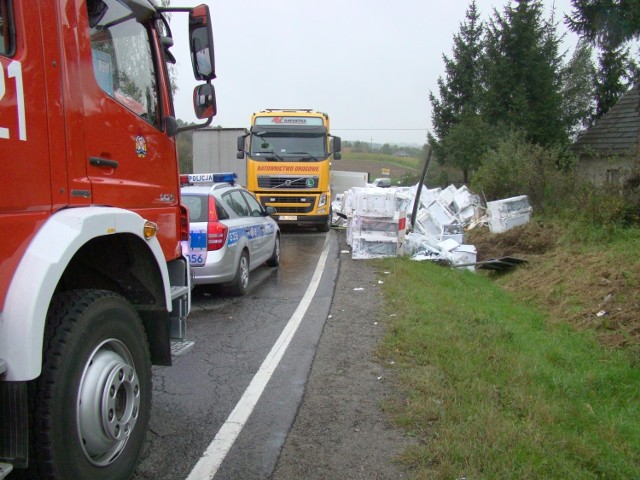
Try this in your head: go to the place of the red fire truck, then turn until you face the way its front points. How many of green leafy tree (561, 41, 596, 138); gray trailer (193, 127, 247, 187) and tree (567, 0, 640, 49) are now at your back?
0

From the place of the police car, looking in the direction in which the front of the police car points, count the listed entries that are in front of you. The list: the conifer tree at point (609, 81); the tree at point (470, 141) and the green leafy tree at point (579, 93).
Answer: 3

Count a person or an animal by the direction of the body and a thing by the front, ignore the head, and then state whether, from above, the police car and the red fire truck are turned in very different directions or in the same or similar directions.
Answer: same or similar directions

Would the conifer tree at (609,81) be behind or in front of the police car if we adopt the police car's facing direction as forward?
in front

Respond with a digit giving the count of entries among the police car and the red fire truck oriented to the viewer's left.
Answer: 0

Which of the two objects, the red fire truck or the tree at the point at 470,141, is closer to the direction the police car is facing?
the tree

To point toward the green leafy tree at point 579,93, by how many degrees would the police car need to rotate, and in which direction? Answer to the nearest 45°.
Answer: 0° — it already faces it

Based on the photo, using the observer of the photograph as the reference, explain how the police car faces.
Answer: facing away from the viewer and to the right of the viewer

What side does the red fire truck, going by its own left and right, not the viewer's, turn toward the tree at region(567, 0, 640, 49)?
front

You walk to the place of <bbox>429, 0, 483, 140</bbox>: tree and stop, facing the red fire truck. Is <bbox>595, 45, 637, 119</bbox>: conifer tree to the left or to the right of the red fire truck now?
left

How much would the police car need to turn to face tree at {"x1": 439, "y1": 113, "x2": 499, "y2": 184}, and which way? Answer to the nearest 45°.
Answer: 0° — it already faces it

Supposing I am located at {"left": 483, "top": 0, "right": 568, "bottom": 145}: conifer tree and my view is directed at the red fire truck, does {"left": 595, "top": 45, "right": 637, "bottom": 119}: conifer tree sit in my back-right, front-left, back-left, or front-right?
back-left

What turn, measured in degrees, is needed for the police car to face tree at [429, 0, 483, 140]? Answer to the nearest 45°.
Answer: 0° — it already faces it

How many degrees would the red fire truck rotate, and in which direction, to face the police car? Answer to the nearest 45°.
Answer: approximately 45° to its left

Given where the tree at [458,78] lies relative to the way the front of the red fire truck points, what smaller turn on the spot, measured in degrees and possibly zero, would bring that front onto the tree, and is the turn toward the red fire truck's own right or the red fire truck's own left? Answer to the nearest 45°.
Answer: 0° — it already faces it
